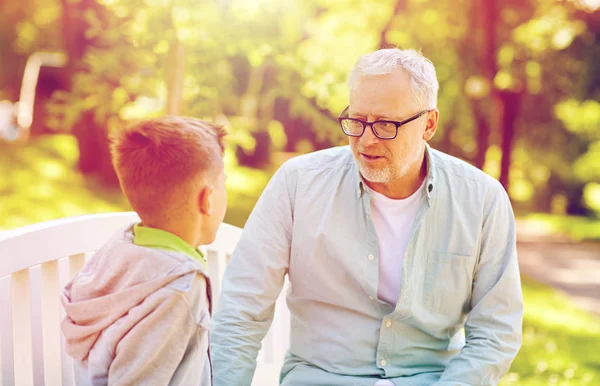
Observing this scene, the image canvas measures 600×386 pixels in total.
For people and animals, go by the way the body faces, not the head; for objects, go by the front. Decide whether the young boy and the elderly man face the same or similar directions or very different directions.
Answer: very different directions

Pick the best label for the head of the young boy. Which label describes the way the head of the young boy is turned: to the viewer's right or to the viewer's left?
to the viewer's right

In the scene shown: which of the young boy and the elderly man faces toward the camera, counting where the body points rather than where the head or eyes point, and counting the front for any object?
the elderly man

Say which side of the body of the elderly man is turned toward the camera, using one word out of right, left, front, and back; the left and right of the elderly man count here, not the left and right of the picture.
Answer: front

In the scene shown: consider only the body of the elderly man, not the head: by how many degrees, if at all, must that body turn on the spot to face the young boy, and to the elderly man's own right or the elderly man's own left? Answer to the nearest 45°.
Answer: approximately 45° to the elderly man's own right

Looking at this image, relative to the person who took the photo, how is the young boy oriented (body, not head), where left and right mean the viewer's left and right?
facing away from the viewer and to the right of the viewer

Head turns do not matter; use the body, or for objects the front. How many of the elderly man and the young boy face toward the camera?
1

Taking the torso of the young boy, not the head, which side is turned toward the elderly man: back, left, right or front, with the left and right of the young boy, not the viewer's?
front
